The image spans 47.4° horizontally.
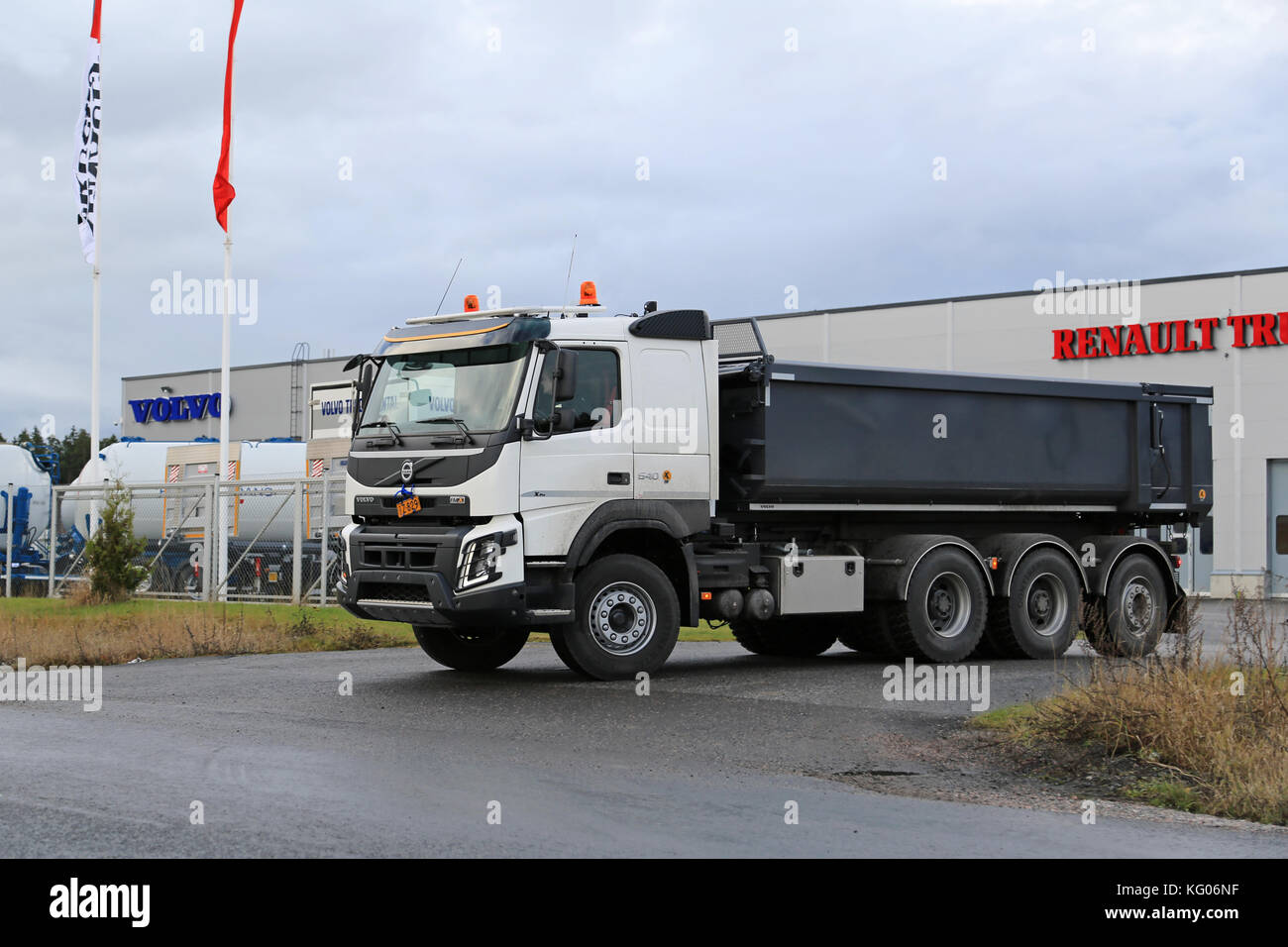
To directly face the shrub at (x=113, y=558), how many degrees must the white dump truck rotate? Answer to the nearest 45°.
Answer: approximately 90° to its right

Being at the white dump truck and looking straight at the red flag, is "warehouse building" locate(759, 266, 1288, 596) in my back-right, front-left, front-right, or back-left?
front-right

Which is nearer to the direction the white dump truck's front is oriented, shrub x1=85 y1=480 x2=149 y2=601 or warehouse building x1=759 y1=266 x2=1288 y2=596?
the shrub

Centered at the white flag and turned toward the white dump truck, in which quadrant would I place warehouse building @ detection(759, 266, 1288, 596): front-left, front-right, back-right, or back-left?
front-left

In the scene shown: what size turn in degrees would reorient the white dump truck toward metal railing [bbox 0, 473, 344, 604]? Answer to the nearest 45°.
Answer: approximately 90° to its right

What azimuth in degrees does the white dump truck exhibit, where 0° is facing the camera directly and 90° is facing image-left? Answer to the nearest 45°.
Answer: approximately 45°

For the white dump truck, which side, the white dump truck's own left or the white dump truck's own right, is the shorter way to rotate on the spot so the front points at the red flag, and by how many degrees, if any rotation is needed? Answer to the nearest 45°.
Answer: approximately 90° to the white dump truck's own right

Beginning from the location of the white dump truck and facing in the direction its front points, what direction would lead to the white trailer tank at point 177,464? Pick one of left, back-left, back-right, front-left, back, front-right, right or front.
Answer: right

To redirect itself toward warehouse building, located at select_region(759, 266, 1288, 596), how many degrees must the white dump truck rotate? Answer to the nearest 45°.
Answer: approximately 180°
